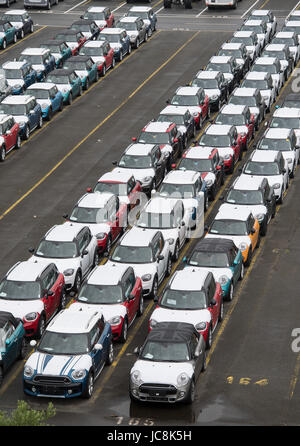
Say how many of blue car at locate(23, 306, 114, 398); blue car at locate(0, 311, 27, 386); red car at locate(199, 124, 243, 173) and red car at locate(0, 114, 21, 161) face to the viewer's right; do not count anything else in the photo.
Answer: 0

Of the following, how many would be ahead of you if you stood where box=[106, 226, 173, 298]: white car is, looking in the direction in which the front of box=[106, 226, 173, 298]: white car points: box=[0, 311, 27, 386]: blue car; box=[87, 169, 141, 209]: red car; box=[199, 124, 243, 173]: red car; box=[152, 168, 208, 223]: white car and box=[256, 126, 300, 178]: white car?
1

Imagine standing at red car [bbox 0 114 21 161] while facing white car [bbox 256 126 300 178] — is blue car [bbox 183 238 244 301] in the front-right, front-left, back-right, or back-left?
front-right

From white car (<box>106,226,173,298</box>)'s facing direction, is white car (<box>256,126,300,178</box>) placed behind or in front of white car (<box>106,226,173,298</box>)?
behind

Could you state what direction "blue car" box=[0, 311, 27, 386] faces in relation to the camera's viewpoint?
facing the viewer and to the left of the viewer

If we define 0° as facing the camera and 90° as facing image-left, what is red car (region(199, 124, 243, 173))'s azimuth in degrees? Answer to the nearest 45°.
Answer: approximately 45°

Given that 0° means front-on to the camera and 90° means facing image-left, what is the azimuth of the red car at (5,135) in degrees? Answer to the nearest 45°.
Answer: approximately 45°

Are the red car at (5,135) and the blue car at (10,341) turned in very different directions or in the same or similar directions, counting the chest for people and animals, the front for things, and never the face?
same or similar directions

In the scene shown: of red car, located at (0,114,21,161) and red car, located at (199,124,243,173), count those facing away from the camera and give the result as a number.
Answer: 0

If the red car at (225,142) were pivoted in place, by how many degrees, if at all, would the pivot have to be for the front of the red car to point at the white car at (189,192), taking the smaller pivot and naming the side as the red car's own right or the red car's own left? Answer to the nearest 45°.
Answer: approximately 45° to the red car's own left

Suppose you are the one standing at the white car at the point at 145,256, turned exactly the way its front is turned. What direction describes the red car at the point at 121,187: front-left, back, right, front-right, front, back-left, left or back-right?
back-right

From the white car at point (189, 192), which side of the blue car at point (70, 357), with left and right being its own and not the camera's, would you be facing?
back
